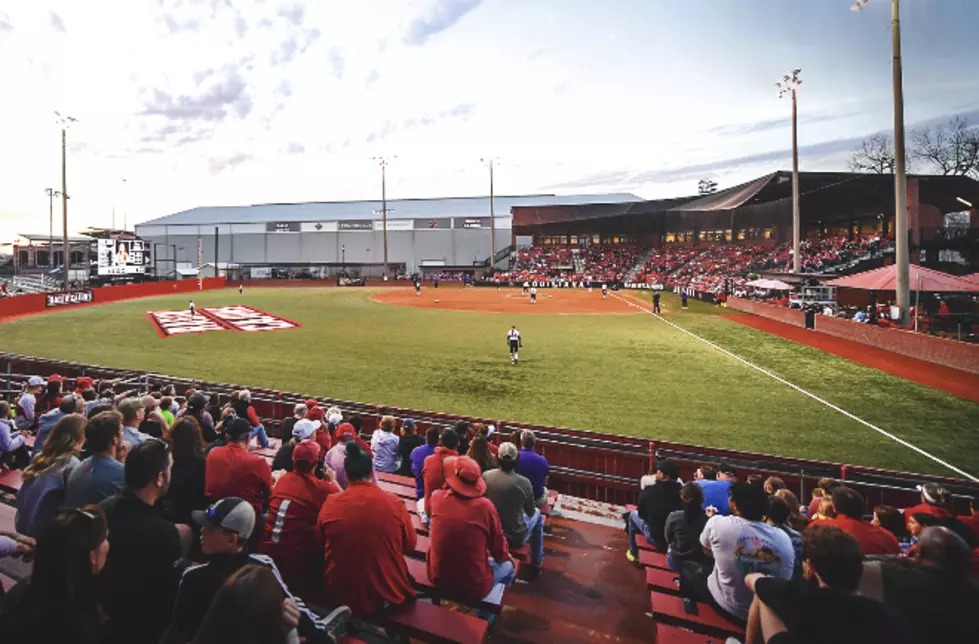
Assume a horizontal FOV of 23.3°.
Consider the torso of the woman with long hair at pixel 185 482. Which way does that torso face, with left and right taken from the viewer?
facing away from the viewer

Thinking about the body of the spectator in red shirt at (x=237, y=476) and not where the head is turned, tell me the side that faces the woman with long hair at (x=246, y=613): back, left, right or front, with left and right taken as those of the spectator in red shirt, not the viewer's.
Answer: back

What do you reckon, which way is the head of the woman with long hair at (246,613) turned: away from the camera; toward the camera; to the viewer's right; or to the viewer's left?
away from the camera

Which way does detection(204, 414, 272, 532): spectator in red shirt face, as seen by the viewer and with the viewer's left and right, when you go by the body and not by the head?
facing away from the viewer

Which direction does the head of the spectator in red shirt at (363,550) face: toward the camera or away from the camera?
away from the camera

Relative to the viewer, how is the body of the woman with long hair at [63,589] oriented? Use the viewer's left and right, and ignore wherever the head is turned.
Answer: facing away from the viewer and to the right of the viewer

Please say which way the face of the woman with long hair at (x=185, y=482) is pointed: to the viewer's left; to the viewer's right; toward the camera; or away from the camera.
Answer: away from the camera

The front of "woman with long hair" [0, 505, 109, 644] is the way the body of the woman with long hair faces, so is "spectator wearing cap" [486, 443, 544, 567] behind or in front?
in front

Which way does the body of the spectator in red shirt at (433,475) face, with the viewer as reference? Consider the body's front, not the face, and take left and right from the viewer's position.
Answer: facing away from the viewer and to the right of the viewer

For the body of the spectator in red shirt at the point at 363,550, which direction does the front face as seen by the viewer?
away from the camera

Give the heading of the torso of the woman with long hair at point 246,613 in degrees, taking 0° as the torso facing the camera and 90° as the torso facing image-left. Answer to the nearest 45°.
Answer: approximately 225°

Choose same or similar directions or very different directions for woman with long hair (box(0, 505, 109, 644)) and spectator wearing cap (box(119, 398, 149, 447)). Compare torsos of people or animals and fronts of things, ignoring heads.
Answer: same or similar directions

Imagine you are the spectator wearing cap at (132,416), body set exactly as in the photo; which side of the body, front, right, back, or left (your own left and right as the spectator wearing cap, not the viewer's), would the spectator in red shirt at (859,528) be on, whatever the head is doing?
right
